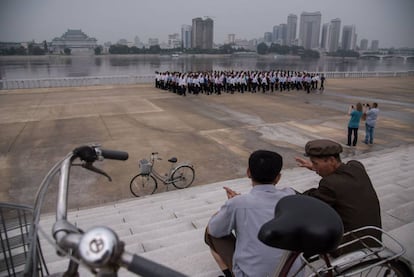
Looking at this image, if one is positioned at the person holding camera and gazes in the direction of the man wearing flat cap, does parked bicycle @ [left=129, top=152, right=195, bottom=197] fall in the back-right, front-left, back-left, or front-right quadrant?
front-right

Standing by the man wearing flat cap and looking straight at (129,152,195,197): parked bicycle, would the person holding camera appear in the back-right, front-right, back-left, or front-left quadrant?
front-right

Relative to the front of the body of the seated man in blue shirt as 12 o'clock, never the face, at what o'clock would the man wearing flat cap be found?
The man wearing flat cap is roughly at 2 o'clock from the seated man in blue shirt.

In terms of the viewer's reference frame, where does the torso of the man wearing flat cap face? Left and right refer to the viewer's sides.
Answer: facing away from the viewer and to the left of the viewer

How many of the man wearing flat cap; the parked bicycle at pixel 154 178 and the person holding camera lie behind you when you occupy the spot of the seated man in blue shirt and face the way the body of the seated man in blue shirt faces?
0

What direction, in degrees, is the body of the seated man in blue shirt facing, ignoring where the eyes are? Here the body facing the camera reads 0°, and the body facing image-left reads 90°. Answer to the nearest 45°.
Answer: approximately 180°

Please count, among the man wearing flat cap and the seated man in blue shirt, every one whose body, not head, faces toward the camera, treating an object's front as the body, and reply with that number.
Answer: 0

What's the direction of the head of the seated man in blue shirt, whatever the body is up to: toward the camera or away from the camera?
away from the camera

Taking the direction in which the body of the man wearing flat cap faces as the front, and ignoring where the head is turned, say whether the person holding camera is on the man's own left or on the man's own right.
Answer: on the man's own right

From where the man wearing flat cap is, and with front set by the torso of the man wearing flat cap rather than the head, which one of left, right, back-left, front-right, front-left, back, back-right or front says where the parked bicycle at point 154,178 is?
front

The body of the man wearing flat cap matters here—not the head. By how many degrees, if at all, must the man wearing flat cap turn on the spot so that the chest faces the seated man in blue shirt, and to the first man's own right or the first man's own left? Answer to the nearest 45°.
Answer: approximately 90° to the first man's own left

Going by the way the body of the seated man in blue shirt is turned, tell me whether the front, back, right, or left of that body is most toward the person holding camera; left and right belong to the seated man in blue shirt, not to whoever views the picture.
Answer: front

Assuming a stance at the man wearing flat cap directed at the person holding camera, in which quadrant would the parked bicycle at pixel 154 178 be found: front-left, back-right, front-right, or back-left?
front-left

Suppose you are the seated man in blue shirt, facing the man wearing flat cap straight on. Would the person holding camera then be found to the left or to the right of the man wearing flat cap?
left
